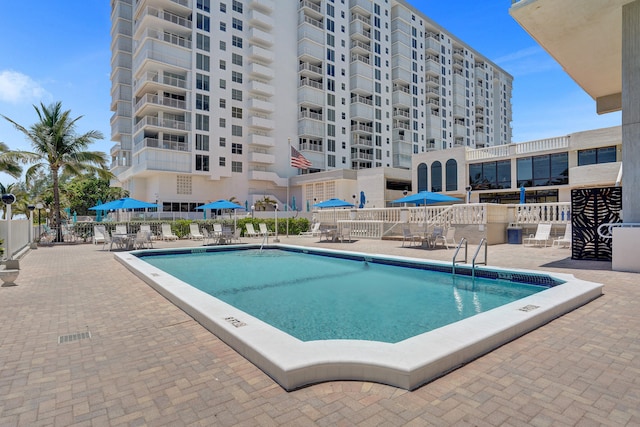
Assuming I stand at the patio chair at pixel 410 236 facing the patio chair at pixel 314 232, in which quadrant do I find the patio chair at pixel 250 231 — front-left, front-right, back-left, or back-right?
front-left

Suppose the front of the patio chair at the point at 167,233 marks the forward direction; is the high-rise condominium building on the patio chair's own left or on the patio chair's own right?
on the patio chair's own left

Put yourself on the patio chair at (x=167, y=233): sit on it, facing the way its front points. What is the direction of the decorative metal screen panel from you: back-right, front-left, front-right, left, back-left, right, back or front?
front

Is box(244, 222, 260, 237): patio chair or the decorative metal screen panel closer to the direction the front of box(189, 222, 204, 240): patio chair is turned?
the decorative metal screen panel

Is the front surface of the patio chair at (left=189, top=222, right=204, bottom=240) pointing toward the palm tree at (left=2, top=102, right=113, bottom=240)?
no

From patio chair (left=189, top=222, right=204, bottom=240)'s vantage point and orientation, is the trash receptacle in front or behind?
in front

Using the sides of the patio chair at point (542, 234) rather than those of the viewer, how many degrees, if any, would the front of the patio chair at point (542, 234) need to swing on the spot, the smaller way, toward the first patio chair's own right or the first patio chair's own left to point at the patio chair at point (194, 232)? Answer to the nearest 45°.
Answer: approximately 45° to the first patio chair's own right

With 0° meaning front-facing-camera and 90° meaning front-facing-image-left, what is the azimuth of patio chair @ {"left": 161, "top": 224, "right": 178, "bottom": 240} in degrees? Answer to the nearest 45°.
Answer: approximately 315°

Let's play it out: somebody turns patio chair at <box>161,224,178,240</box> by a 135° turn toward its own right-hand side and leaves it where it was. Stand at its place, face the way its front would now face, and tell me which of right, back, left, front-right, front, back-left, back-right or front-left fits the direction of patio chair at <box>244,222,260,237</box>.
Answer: back

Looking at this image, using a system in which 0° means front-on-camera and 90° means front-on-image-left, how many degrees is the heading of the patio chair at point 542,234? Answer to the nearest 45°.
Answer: approximately 45°

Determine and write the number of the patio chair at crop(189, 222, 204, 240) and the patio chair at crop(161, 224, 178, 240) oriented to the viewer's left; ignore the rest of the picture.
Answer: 0

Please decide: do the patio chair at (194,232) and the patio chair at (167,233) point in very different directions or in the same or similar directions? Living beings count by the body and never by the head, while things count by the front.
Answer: same or similar directions

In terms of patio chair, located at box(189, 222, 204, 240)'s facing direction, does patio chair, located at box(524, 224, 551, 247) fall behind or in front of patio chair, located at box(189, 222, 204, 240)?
in front

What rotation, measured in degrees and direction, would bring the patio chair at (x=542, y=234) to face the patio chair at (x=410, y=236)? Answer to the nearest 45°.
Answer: approximately 45° to its right

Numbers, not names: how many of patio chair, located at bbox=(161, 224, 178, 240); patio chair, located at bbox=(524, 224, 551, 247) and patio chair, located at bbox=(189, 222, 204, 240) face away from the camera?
0
